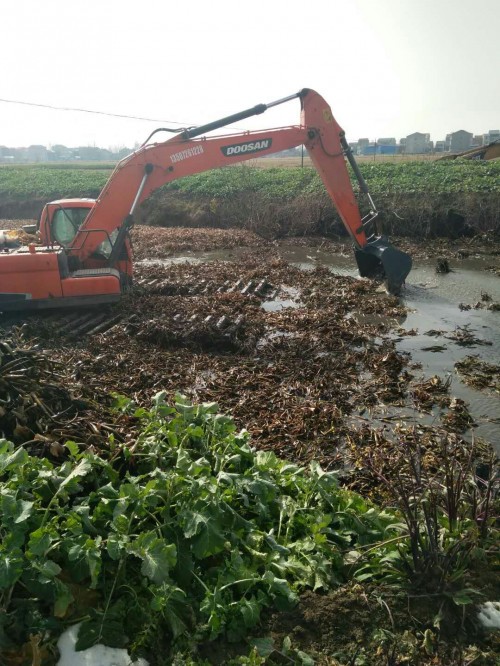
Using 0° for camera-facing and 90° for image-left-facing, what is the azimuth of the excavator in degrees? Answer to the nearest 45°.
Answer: approximately 270°

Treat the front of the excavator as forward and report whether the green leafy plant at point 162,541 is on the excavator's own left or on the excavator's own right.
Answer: on the excavator's own right
